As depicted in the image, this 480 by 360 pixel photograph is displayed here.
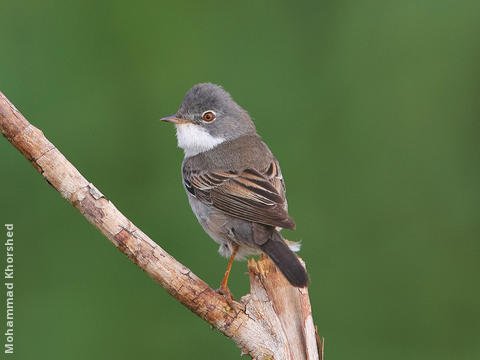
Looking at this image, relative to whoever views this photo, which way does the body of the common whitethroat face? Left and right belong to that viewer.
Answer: facing away from the viewer and to the left of the viewer
